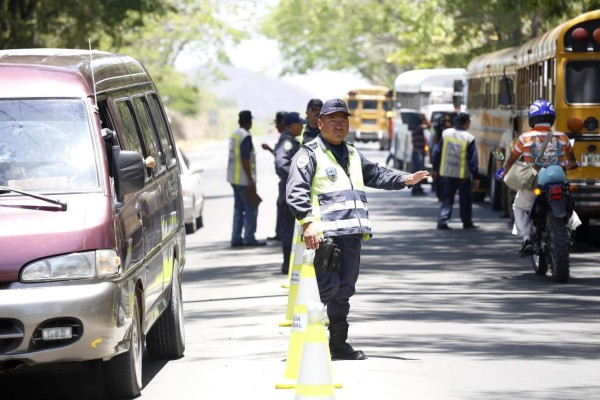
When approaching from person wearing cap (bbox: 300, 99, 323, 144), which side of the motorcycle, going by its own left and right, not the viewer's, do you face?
left

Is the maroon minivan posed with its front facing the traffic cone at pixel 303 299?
no

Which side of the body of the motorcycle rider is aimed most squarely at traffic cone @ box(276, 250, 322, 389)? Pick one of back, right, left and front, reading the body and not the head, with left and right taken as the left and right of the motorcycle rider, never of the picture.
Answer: back

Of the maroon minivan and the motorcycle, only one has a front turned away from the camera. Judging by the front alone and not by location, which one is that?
the motorcycle

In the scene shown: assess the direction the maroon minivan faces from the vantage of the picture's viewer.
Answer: facing the viewer

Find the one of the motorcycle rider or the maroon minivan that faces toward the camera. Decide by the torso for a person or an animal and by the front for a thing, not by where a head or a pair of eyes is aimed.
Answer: the maroon minivan

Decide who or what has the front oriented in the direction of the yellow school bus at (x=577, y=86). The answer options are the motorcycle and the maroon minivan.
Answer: the motorcycle

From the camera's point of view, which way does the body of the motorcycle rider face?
away from the camera

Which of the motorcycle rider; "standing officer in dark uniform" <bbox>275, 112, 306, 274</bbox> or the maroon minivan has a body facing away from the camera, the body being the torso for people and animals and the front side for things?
the motorcycle rider

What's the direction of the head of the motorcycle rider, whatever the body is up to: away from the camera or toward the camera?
away from the camera

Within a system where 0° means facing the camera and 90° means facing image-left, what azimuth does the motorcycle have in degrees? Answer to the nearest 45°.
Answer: approximately 180°
